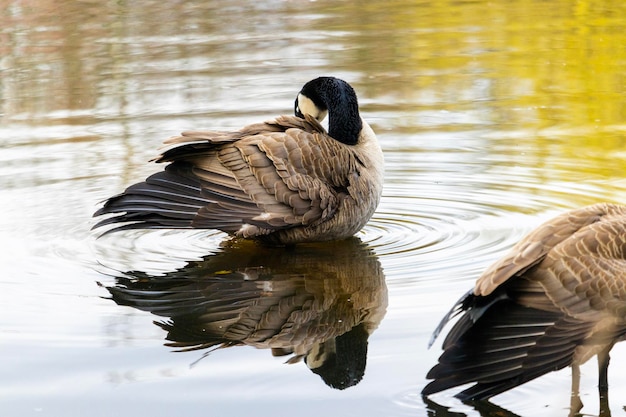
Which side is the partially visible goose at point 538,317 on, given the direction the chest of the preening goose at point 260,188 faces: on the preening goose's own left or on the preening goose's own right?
on the preening goose's own right

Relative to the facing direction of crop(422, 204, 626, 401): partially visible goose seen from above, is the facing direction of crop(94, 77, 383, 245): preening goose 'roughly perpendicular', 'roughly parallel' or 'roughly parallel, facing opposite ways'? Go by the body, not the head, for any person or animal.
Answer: roughly parallel

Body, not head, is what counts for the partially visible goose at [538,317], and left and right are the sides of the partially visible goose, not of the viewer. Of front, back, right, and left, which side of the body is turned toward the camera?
right

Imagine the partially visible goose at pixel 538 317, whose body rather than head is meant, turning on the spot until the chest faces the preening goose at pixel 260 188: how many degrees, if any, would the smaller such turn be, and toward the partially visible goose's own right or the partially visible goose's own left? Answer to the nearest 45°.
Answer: approximately 135° to the partially visible goose's own left

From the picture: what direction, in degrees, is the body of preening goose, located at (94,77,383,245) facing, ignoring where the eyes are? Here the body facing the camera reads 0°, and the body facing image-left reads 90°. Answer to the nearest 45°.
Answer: approximately 270°

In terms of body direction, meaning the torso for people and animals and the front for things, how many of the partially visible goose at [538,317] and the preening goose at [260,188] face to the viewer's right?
2
